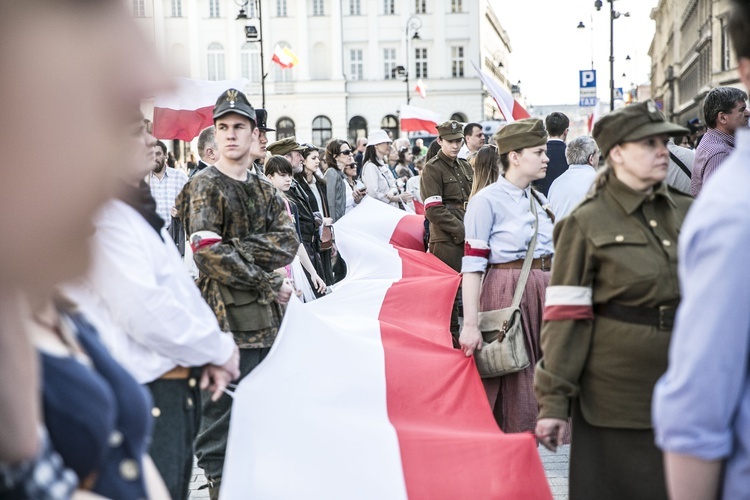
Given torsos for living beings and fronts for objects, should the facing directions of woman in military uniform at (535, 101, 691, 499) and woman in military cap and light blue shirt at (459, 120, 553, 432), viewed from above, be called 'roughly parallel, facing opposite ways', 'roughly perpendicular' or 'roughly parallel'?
roughly parallel

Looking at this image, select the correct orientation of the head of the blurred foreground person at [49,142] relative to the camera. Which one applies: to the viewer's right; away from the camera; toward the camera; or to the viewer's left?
to the viewer's right

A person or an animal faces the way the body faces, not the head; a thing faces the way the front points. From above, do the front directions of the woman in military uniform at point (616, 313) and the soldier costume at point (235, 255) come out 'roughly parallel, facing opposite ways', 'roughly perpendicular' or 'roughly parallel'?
roughly parallel

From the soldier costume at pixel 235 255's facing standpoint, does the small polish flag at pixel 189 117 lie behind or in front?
behind

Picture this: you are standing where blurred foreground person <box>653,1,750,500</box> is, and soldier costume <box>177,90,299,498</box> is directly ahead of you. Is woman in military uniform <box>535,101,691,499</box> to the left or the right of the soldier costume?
right

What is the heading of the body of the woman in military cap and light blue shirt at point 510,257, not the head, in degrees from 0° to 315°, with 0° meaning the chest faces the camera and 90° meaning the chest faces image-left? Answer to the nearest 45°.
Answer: approximately 315°

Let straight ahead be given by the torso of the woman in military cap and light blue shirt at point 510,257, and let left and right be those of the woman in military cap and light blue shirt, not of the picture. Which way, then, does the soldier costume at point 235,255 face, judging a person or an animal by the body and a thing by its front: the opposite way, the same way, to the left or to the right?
the same way

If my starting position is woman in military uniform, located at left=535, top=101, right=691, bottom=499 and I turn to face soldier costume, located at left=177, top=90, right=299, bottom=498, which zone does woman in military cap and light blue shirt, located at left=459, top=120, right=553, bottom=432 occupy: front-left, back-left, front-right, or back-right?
front-right

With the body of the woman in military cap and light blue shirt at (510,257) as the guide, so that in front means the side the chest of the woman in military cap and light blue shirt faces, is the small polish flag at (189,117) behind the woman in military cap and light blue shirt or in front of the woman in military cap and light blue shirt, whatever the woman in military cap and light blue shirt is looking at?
behind

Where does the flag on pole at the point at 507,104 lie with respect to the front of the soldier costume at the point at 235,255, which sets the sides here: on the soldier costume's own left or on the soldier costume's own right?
on the soldier costume's own left

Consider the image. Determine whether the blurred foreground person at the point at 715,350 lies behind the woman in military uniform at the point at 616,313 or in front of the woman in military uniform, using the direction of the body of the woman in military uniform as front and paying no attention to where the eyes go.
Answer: in front

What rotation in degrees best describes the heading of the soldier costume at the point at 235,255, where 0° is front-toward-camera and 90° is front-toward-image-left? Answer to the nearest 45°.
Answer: approximately 315°
